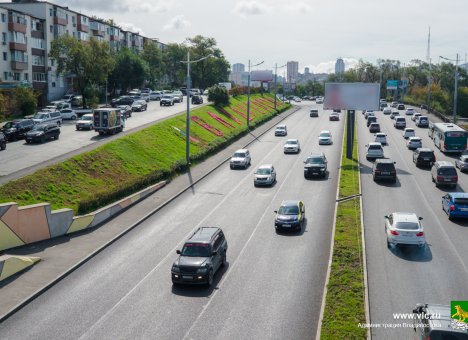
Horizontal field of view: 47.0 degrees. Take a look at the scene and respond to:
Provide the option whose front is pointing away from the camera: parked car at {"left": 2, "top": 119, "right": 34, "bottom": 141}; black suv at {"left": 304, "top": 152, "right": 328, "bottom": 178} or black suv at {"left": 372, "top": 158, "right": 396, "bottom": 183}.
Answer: black suv at {"left": 372, "top": 158, "right": 396, "bottom": 183}

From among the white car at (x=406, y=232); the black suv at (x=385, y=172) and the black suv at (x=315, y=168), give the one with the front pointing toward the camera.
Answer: the black suv at (x=315, y=168)

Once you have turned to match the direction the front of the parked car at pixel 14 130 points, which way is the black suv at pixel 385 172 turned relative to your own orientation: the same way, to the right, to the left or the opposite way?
the opposite way

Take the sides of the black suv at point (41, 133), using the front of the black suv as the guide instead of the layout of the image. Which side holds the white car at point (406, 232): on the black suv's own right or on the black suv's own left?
on the black suv's own left

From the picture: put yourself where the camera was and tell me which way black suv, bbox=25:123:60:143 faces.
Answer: facing the viewer and to the left of the viewer

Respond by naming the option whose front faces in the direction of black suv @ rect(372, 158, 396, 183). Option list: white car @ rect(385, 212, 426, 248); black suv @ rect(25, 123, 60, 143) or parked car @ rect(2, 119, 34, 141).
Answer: the white car

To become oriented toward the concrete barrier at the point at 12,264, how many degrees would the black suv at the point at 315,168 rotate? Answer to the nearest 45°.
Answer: approximately 45° to its right

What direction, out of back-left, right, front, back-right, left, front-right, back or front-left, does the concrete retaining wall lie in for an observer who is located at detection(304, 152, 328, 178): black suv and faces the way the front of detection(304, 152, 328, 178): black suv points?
front-right

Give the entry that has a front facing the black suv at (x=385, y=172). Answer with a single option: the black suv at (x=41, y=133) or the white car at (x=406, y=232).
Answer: the white car

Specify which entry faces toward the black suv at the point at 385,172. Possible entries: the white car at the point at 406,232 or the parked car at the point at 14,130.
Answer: the white car

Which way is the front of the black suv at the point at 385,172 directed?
away from the camera

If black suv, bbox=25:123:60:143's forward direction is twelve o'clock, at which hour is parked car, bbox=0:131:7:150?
The parked car is roughly at 12 o'clock from the black suv.

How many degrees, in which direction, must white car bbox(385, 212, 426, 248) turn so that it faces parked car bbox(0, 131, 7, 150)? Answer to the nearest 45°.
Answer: approximately 90° to its left

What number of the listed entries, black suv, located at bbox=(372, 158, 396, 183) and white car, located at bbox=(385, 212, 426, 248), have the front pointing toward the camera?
0

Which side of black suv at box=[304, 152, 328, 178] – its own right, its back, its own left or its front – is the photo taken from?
front

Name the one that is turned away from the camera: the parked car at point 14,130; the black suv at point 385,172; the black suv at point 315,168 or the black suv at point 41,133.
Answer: the black suv at point 385,172

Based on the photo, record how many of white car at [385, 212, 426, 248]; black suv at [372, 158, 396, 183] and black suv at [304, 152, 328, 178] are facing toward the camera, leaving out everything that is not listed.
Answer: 1

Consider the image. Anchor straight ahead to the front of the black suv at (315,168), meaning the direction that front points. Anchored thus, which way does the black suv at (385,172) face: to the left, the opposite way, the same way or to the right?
the opposite way

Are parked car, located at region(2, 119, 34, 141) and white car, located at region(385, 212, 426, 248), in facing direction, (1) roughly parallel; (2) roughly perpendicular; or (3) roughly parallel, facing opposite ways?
roughly parallel, facing opposite ways

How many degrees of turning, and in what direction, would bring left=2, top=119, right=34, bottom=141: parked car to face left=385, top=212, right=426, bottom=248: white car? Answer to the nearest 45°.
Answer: approximately 90° to its left

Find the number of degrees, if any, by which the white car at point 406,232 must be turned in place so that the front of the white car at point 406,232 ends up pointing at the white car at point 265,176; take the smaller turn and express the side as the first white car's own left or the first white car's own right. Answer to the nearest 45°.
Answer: approximately 45° to the first white car's own left

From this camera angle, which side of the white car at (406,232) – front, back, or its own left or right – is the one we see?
back

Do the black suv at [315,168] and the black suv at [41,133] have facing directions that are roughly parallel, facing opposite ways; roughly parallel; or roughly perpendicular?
roughly parallel
